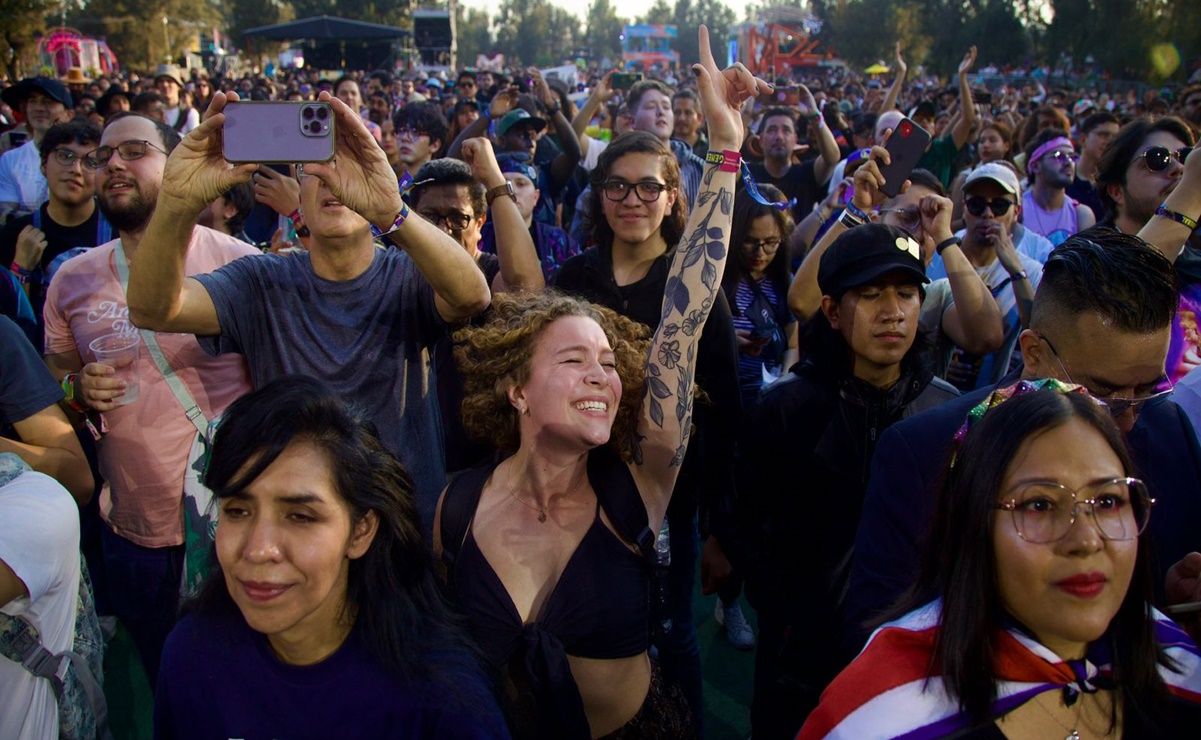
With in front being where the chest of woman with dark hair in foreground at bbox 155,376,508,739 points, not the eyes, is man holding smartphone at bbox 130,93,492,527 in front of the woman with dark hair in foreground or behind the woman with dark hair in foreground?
behind

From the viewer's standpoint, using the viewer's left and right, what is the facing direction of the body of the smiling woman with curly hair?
facing the viewer

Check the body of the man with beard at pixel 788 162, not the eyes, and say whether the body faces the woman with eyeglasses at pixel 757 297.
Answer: yes

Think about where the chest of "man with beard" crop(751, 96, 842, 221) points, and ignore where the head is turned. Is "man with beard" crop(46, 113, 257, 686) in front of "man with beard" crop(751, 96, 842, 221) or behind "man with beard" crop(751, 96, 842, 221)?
in front

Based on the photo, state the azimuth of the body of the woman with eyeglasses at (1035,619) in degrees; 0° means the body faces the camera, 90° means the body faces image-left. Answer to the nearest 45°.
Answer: approximately 315°

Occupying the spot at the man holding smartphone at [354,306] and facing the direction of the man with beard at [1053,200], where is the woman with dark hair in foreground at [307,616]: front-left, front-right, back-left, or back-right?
back-right

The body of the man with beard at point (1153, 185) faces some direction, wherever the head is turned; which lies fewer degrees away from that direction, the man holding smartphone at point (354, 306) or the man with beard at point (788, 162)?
the man holding smartphone

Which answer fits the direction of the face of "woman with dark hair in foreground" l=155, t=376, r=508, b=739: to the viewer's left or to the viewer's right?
to the viewer's left

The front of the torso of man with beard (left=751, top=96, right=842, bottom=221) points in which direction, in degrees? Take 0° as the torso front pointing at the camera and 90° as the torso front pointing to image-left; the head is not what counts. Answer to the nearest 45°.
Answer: approximately 0°

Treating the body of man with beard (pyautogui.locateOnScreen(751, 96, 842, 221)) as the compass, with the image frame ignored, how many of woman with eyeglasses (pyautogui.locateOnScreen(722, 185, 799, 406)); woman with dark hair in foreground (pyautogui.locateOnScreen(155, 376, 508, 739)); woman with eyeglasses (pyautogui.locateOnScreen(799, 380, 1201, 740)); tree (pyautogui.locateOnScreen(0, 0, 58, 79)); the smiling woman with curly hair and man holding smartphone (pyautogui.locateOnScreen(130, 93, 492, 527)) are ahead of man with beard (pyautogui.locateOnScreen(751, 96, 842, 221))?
5

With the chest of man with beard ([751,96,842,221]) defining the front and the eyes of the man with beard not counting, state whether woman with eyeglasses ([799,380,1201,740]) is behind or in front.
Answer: in front

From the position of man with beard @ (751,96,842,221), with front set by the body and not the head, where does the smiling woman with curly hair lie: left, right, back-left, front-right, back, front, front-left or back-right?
front

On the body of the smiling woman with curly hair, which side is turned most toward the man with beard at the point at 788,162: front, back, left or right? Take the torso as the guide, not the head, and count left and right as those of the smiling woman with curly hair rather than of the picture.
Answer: back
